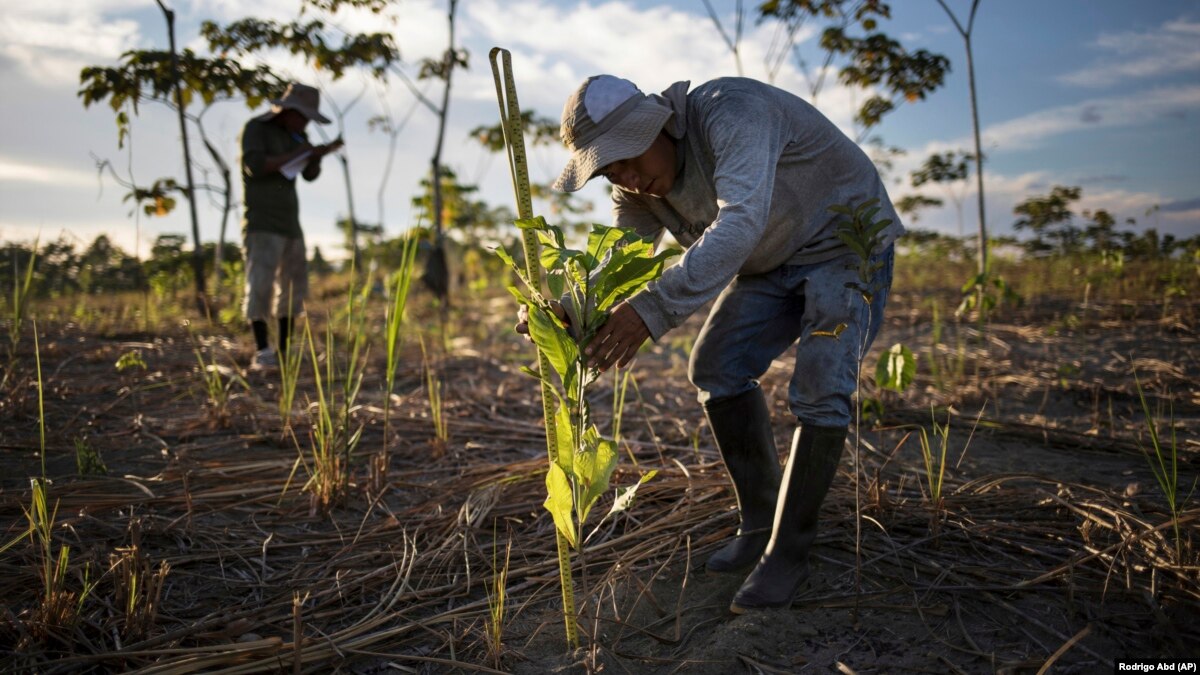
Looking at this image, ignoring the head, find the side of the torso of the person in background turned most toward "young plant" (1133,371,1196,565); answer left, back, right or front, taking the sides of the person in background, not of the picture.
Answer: front

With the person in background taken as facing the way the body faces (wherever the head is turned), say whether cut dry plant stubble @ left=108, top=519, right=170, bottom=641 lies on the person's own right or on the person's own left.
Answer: on the person's own right

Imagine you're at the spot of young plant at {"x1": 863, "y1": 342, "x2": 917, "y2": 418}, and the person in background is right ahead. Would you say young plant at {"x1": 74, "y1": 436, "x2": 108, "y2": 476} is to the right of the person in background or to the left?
left

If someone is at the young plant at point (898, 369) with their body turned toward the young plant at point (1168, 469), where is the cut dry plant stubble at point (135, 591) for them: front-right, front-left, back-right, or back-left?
front-right

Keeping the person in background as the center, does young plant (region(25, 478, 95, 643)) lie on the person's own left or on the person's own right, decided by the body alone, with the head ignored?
on the person's own right

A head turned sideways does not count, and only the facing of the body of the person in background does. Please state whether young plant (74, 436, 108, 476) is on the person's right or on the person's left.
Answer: on the person's right

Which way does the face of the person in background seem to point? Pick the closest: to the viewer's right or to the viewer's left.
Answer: to the viewer's right

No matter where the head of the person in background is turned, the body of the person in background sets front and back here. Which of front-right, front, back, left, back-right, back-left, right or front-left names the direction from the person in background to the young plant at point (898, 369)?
front

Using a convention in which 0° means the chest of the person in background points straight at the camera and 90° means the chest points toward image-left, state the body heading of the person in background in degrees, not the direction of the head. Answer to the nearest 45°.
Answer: approximately 315°

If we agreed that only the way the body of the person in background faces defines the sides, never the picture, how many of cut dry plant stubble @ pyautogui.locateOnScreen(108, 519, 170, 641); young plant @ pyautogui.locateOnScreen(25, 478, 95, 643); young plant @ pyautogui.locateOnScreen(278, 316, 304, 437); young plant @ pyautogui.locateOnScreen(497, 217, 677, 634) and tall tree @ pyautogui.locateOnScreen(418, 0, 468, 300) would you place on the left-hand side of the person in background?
1

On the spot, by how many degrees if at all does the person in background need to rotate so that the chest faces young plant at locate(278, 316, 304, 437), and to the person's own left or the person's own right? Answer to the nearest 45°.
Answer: approximately 45° to the person's own right

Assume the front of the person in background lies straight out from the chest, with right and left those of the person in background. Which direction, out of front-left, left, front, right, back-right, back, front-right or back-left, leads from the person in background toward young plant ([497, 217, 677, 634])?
front-right
